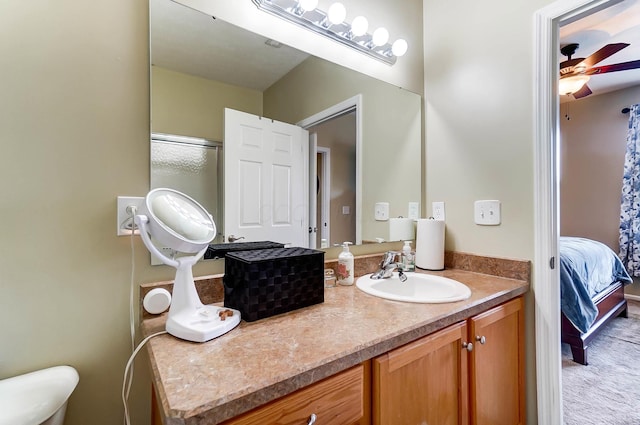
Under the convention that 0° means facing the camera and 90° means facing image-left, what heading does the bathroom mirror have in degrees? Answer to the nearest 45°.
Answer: approximately 315°

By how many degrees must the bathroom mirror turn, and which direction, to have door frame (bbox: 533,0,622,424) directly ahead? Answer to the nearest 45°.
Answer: approximately 45° to its left

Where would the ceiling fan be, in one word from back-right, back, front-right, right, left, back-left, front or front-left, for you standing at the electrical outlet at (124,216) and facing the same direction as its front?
left

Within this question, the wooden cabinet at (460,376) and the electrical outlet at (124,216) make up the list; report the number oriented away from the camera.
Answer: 0

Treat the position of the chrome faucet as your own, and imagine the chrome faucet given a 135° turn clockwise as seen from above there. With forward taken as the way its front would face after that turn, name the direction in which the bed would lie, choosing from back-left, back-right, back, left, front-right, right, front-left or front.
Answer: back-right

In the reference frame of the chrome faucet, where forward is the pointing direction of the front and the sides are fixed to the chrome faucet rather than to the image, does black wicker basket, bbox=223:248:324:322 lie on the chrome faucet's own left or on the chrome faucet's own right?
on the chrome faucet's own right

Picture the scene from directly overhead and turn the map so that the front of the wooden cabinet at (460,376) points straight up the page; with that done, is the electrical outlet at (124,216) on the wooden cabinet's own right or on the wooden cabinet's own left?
on the wooden cabinet's own right

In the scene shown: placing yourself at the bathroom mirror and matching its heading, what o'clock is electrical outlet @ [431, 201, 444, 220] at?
The electrical outlet is roughly at 10 o'clock from the bathroom mirror.

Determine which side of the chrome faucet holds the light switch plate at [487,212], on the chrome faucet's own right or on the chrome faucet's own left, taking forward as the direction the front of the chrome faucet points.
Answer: on the chrome faucet's own left
